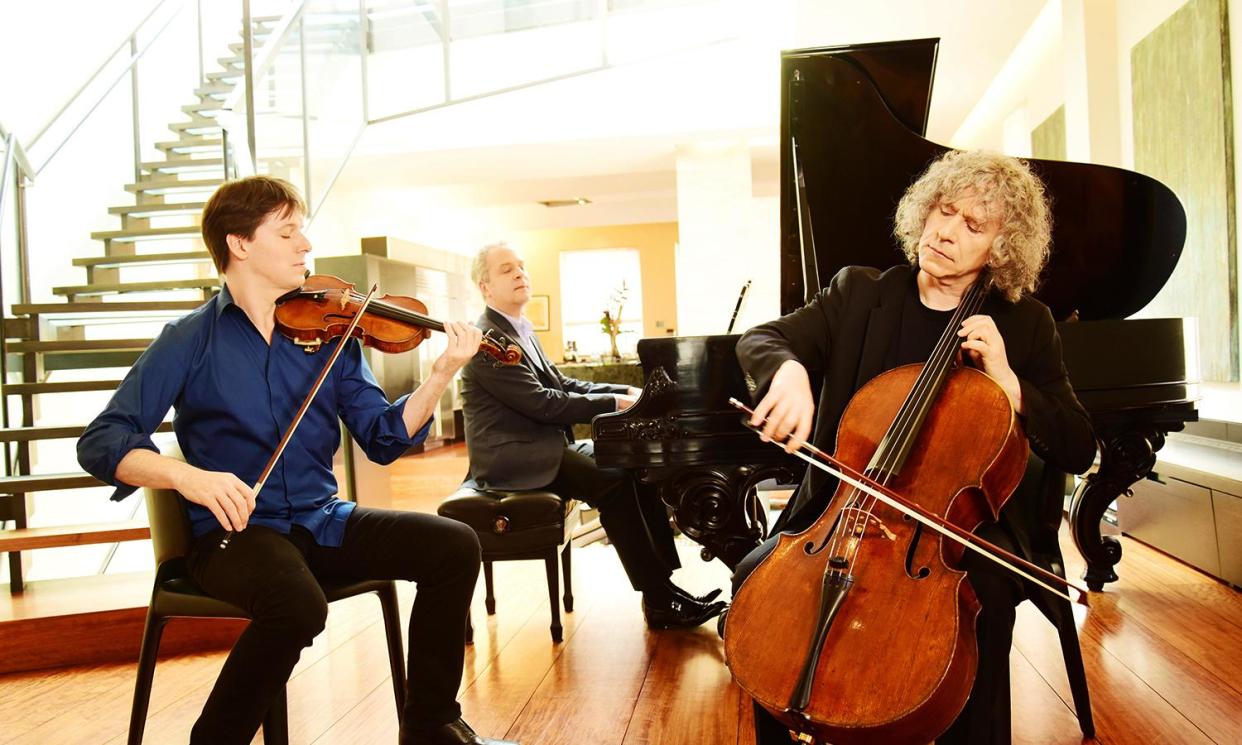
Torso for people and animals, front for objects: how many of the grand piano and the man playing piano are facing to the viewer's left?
1

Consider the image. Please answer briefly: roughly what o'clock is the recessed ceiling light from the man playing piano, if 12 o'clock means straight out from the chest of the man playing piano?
The recessed ceiling light is roughly at 9 o'clock from the man playing piano.

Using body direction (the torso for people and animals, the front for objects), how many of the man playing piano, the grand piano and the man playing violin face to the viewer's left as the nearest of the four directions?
1

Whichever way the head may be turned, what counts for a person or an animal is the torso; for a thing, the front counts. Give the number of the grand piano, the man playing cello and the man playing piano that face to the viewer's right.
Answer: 1

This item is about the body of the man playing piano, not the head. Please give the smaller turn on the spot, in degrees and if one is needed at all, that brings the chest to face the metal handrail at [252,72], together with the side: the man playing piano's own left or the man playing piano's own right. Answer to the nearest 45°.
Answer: approximately 135° to the man playing piano's own left

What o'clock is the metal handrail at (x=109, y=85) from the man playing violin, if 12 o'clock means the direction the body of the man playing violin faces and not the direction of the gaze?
The metal handrail is roughly at 7 o'clock from the man playing violin.

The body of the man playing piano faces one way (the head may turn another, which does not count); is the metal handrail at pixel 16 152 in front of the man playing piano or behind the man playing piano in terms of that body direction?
behind

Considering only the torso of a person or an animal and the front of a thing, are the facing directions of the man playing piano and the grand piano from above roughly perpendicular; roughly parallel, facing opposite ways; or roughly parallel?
roughly parallel, facing opposite ways

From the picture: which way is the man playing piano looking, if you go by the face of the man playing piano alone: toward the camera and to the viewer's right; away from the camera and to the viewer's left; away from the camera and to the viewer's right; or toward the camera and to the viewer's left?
toward the camera and to the viewer's right

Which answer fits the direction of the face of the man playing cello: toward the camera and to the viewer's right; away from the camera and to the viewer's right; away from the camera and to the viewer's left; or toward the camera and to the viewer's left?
toward the camera and to the viewer's left

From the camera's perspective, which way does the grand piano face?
to the viewer's left

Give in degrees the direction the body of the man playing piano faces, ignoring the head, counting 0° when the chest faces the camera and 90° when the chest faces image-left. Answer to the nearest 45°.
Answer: approximately 270°

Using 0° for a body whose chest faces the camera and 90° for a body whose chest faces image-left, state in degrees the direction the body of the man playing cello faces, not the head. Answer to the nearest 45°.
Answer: approximately 45°

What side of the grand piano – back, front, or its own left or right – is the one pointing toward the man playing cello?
left

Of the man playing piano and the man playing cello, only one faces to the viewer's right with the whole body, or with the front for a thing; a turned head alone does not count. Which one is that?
the man playing piano

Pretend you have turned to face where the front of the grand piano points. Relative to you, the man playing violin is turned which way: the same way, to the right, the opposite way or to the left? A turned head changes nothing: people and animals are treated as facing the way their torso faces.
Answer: the opposite way
